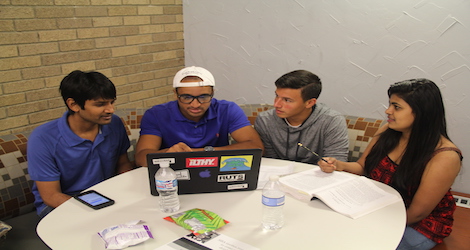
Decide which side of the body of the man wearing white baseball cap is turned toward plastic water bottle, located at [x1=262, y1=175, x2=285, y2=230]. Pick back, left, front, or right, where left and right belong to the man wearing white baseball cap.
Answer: front

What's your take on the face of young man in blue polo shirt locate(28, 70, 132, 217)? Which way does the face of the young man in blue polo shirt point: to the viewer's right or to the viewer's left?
to the viewer's right

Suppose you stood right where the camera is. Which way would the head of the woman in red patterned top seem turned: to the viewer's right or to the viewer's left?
to the viewer's left

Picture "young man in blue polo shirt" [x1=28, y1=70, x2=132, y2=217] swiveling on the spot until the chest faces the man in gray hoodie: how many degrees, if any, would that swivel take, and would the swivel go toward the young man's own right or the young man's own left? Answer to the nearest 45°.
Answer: approximately 45° to the young man's own left

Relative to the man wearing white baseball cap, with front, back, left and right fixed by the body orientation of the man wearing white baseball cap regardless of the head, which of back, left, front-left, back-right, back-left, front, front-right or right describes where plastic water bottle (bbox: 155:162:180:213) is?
front

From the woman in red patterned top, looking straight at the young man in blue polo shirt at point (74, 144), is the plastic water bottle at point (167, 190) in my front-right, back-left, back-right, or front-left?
front-left

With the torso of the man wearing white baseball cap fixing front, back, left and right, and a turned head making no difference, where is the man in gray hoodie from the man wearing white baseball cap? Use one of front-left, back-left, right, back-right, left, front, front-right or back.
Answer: left

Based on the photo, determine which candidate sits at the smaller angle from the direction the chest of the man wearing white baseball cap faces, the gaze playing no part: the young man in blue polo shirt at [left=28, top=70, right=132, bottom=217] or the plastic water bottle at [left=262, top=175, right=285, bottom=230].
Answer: the plastic water bottle

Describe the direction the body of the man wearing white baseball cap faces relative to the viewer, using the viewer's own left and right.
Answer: facing the viewer

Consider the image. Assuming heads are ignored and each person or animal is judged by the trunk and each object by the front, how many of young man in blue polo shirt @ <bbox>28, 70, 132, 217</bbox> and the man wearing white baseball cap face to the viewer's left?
0

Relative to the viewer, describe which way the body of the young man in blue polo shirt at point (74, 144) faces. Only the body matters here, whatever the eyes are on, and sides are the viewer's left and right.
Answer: facing the viewer and to the right of the viewer

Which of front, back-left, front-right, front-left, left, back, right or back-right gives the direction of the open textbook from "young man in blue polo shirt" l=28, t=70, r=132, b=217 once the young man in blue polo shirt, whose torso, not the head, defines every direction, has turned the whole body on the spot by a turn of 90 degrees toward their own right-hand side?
left
